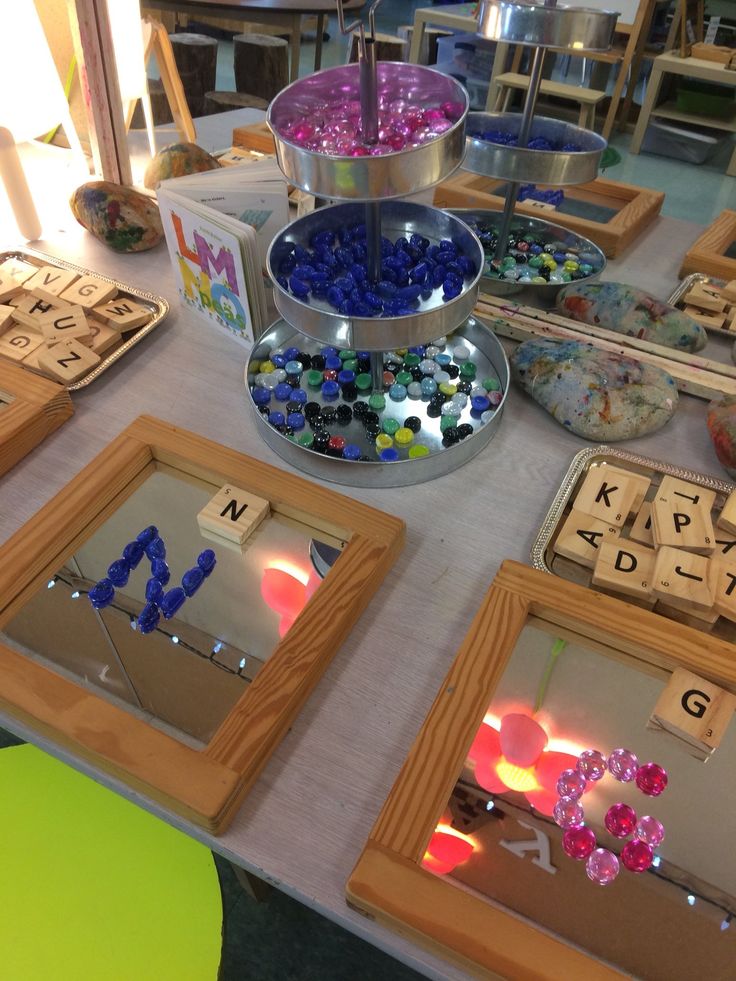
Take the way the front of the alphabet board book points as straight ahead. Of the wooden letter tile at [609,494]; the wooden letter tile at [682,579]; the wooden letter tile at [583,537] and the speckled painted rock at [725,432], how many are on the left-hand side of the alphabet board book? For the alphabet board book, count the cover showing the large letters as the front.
4

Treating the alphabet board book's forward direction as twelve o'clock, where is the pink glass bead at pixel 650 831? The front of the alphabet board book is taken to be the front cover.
The pink glass bead is roughly at 10 o'clock from the alphabet board book.

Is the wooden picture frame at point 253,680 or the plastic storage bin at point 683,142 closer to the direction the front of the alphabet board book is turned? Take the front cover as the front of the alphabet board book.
the wooden picture frame

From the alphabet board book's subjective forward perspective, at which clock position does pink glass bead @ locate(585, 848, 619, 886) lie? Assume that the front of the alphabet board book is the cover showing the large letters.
The pink glass bead is roughly at 10 o'clock from the alphabet board book.

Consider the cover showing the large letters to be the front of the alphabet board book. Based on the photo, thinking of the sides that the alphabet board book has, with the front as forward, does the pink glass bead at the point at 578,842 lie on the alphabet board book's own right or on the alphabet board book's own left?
on the alphabet board book's own left

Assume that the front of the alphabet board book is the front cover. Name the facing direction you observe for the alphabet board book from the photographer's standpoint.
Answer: facing the viewer and to the left of the viewer

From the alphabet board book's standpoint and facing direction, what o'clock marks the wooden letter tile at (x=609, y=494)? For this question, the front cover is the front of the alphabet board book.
The wooden letter tile is roughly at 9 o'clock from the alphabet board book.

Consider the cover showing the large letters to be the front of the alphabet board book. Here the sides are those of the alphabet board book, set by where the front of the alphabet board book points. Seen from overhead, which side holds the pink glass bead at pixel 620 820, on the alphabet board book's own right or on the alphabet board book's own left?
on the alphabet board book's own left

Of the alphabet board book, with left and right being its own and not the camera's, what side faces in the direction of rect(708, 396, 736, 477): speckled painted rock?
left
